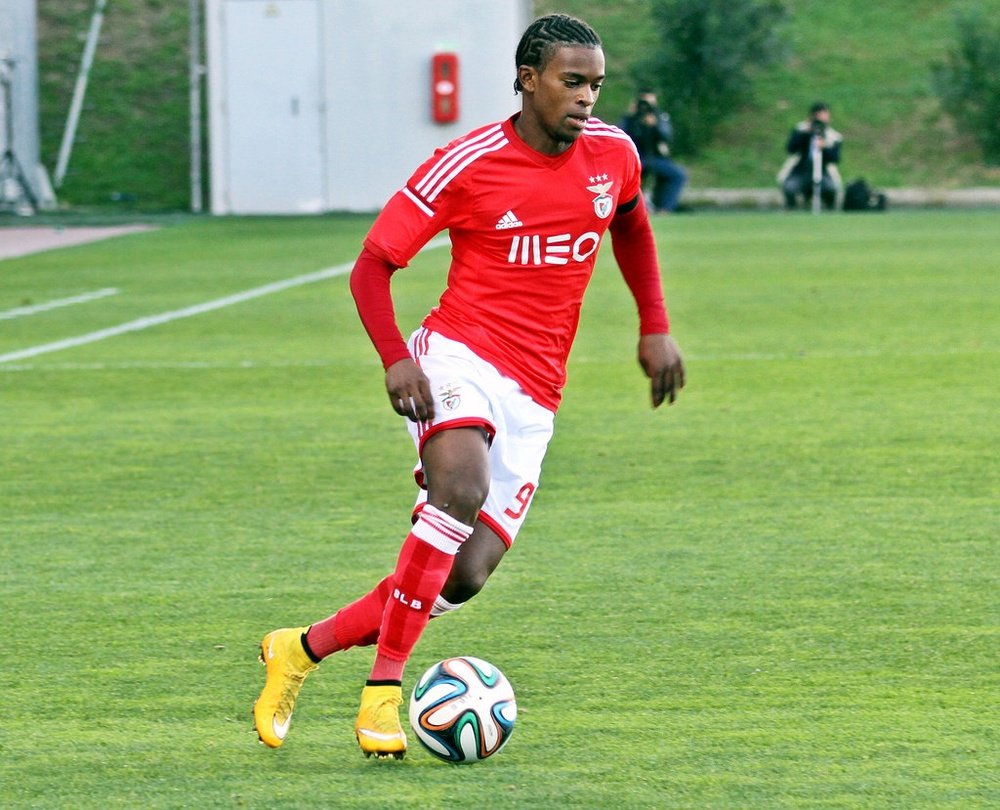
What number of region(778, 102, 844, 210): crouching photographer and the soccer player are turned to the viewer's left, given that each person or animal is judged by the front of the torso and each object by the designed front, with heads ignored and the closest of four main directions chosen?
0

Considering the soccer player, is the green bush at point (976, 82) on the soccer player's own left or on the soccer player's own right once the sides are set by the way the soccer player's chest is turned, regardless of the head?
on the soccer player's own left

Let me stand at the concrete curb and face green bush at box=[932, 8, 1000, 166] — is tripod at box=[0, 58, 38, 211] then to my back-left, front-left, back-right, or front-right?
back-left

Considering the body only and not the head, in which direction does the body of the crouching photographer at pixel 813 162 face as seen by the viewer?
toward the camera

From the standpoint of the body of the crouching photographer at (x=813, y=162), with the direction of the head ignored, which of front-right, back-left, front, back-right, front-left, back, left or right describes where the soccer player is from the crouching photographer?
front

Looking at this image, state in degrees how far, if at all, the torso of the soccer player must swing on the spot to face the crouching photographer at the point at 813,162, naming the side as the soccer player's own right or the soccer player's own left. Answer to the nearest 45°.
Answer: approximately 135° to the soccer player's own left

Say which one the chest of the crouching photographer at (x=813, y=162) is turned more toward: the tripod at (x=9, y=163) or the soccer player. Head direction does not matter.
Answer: the soccer player

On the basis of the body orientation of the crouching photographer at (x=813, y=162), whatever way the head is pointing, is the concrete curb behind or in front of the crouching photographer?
behind

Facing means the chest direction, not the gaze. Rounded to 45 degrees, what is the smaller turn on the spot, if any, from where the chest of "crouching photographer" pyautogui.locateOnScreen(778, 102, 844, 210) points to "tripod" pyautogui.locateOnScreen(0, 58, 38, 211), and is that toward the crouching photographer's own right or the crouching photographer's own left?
approximately 90° to the crouching photographer's own right

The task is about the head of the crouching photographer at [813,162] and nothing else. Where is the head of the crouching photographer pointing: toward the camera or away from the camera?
toward the camera

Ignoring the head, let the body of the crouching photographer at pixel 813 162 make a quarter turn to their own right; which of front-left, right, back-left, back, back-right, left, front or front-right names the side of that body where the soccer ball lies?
left
